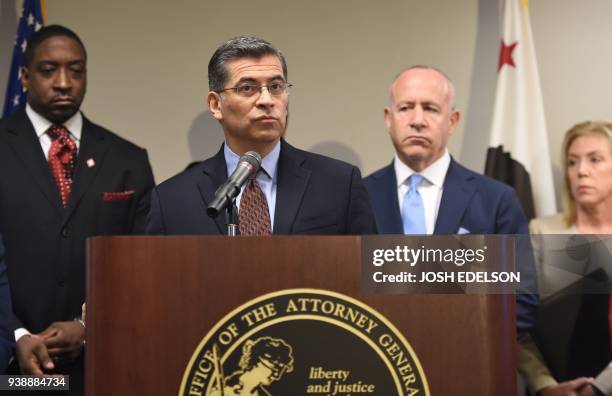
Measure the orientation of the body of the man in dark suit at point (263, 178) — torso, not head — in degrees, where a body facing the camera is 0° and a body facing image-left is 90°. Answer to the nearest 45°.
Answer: approximately 0°

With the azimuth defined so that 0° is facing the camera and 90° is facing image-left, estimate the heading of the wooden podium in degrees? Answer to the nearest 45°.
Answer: approximately 0°

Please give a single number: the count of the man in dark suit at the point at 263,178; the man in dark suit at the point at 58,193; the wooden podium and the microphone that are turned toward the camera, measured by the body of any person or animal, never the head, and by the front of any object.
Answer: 3

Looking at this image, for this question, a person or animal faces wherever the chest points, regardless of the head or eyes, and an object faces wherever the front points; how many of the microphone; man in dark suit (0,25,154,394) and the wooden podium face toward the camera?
2

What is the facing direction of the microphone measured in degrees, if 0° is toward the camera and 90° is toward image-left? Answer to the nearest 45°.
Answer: approximately 225°

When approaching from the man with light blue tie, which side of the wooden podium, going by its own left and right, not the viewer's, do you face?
back

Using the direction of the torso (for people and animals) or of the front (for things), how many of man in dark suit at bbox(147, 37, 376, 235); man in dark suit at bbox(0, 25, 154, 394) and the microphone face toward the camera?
2

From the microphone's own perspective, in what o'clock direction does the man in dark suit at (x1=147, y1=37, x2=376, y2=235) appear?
The man in dark suit is roughly at 11 o'clock from the microphone.

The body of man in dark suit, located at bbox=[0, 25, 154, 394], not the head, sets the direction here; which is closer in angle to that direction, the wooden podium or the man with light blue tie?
the wooden podium

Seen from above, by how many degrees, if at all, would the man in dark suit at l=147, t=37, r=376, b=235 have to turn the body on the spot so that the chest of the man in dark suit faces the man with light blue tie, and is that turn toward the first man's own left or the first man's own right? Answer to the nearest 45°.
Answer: approximately 135° to the first man's own left
